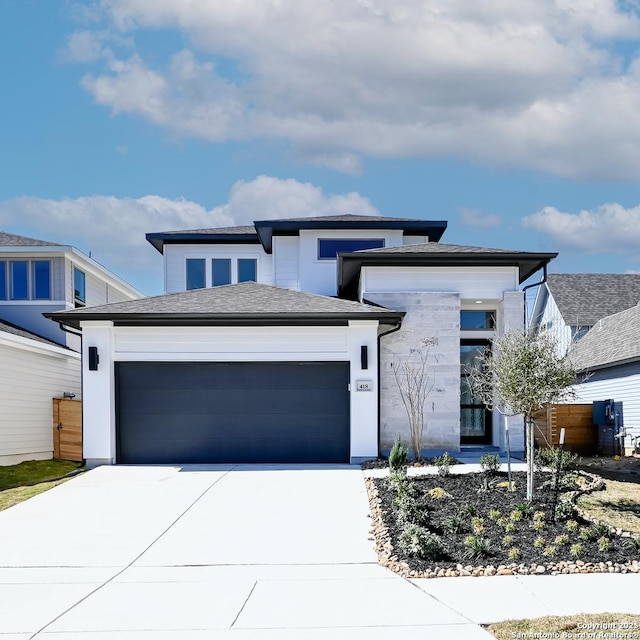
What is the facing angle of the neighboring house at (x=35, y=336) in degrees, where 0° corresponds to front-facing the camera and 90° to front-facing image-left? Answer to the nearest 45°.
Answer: approximately 0°

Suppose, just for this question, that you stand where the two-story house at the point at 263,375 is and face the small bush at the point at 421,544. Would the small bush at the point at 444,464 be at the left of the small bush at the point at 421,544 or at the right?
left

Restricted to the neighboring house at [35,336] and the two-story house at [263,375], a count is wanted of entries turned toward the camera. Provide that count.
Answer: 2

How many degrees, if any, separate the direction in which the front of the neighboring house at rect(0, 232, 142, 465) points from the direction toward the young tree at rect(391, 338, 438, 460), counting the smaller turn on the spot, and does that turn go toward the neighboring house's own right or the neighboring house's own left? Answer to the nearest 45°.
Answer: approximately 45° to the neighboring house's own left

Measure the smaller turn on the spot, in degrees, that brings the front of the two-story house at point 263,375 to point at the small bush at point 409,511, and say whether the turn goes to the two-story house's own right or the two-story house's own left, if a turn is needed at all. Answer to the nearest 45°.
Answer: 0° — it already faces it
